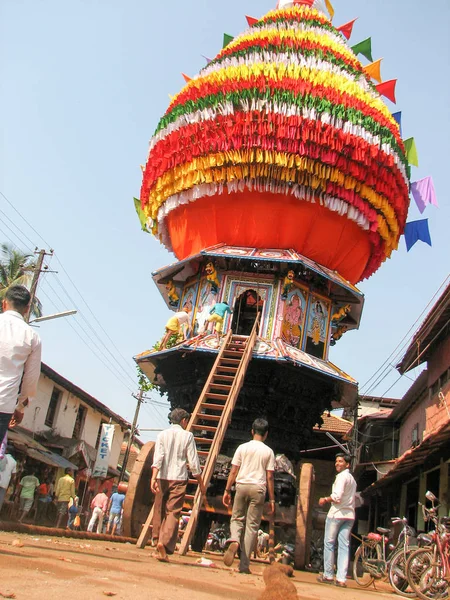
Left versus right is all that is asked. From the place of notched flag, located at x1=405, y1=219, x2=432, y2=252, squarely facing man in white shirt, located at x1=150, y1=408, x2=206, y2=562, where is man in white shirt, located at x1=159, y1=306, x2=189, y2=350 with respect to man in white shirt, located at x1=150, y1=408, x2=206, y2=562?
right

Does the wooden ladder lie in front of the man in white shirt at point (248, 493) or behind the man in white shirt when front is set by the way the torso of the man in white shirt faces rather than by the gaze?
in front

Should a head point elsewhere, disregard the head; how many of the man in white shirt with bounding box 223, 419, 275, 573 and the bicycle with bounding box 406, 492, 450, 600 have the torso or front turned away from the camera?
1

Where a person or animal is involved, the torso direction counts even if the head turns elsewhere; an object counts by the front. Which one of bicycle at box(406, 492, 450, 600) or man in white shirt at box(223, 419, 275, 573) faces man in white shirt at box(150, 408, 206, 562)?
the bicycle

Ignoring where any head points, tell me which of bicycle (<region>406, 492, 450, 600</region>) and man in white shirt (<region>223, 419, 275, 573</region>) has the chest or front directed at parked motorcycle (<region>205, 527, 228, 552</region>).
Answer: the man in white shirt

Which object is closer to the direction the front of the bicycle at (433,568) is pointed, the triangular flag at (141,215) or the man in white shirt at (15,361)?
the man in white shirt

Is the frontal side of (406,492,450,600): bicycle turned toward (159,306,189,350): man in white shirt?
no

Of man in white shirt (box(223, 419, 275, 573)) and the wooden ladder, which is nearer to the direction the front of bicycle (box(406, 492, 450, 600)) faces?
the man in white shirt

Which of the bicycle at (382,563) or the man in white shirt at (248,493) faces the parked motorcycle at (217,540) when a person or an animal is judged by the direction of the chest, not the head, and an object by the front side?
the man in white shirt

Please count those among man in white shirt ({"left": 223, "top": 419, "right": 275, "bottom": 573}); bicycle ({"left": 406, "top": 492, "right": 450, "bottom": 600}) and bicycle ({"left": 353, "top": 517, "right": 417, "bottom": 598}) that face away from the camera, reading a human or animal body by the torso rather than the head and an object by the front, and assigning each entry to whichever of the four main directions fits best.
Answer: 1

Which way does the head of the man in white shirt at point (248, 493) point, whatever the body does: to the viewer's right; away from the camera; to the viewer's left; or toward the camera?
away from the camera

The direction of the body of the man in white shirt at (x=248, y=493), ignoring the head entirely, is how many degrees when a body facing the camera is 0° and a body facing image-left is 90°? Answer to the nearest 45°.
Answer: approximately 180°
